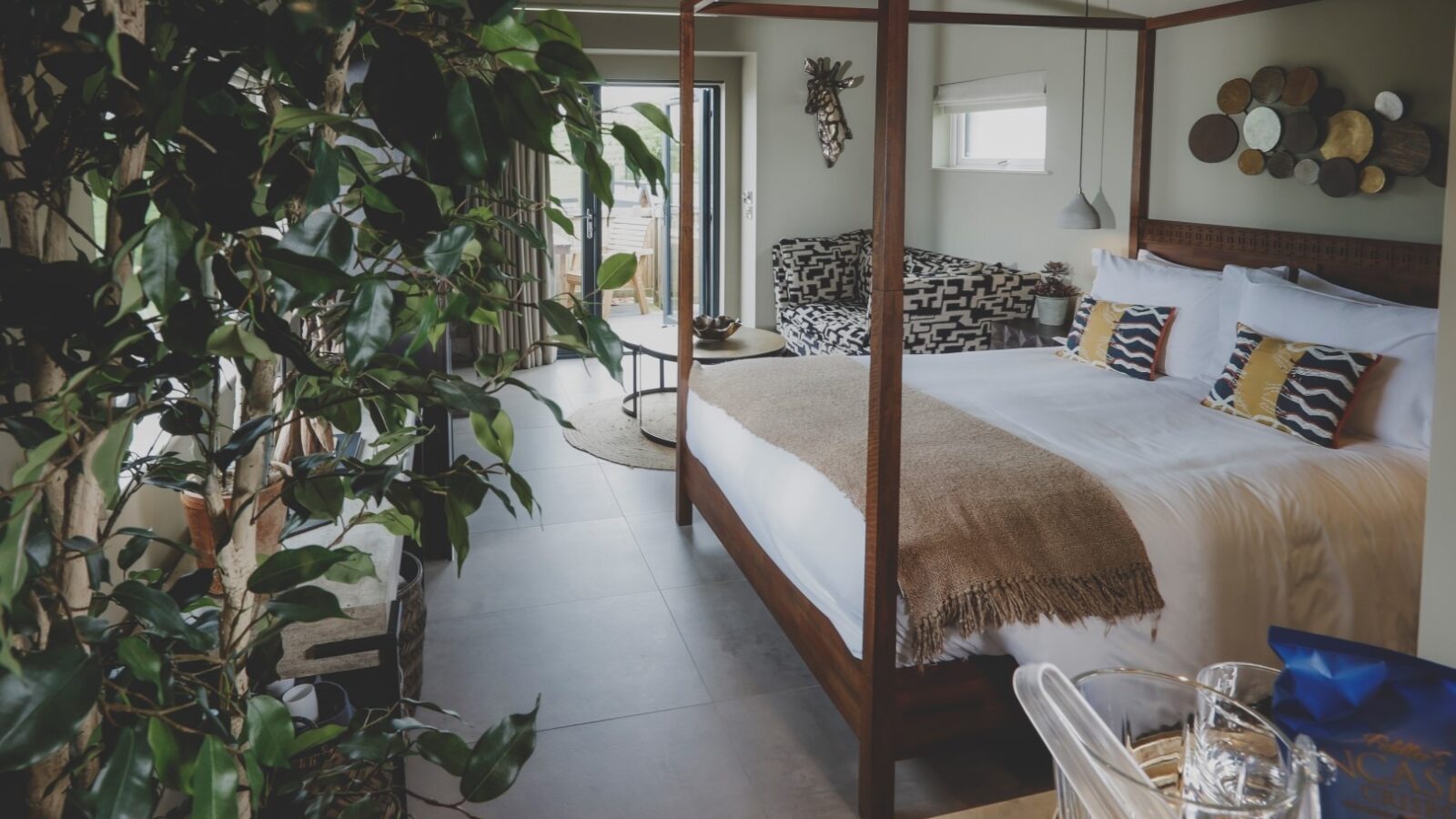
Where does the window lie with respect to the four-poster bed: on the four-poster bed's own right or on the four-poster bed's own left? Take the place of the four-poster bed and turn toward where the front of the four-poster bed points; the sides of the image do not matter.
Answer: on the four-poster bed's own right

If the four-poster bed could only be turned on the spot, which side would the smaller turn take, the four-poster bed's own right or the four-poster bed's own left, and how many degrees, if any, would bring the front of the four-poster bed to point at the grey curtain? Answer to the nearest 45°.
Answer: approximately 90° to the four-poster bed's own right

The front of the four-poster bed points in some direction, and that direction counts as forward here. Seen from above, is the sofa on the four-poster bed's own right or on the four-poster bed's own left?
on the four-poster bed's own right

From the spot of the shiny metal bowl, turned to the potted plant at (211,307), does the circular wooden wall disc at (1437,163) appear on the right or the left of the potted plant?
left

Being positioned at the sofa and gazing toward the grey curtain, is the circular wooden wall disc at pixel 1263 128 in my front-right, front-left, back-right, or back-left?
back-left

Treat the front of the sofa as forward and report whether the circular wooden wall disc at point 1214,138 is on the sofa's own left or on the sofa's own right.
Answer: on the sofa's own left

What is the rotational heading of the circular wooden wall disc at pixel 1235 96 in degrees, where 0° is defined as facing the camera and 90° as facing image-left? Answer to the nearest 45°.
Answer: approximately 45°

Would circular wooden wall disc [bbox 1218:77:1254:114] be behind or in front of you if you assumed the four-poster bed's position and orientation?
behind
